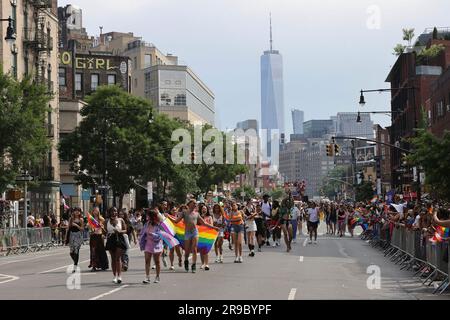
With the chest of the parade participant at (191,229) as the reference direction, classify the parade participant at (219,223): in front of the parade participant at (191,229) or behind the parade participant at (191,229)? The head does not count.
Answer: behind

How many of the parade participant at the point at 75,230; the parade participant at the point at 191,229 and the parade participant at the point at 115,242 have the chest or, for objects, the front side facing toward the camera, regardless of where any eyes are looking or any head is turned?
3

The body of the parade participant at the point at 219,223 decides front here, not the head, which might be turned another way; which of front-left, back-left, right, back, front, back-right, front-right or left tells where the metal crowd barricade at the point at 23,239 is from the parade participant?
back-right

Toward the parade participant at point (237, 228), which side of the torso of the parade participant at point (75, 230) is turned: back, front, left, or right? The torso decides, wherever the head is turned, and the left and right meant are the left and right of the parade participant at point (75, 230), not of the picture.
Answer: left

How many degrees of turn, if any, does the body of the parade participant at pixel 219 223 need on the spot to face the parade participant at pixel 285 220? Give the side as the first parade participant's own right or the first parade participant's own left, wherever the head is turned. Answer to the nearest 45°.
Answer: approximately 135° to the first parade participant's own left

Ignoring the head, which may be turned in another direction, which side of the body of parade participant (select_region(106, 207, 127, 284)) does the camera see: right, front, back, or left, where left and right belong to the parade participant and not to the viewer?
front

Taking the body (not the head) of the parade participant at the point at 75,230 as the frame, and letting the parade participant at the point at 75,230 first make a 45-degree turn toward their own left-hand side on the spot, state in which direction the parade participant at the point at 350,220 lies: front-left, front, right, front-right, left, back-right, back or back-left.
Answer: left

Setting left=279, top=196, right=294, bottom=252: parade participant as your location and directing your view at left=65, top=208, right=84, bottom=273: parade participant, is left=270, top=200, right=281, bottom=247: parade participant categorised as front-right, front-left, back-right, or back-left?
back-right

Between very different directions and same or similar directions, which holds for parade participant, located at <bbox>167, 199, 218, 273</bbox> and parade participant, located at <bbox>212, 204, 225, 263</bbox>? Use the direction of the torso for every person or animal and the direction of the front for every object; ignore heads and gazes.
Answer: same or similar directions

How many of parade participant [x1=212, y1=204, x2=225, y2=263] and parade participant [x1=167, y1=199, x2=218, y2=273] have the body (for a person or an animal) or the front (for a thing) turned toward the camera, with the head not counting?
2

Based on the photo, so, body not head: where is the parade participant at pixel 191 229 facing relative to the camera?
toward the camera

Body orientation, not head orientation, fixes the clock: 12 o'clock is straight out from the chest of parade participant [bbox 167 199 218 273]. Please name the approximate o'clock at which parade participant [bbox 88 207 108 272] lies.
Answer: parade participant [bbox 88 207 108 272] is roughly at 4 o'clock from parade participant [bbox 167 199 218 273].

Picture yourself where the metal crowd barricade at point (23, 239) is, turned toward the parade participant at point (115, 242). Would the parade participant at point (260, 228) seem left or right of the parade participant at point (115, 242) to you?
left

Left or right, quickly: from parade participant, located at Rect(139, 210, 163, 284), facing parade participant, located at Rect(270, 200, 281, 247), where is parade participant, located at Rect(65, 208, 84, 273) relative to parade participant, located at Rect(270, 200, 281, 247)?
left

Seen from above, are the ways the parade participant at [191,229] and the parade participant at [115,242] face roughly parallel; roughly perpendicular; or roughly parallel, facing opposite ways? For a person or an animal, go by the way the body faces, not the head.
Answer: roughly parallel

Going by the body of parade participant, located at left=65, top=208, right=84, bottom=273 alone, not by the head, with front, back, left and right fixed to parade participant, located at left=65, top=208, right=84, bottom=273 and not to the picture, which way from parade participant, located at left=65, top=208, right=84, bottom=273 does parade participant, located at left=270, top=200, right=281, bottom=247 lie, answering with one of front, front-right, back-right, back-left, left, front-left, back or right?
back-left

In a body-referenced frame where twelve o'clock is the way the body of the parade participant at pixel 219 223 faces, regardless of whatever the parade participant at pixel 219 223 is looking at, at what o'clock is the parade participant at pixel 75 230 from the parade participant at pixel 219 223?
the parade participant at pixel 75 230 is roughly at 2 o'clock from the parade participant at pixel 219 223.

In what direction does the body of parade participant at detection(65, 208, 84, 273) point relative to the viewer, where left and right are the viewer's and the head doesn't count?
facing the viewer
